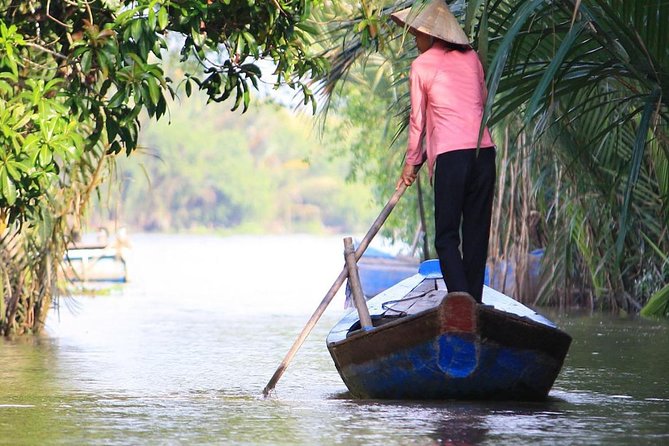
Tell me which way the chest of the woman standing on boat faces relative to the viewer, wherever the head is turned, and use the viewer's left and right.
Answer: facing away from the viewer and to the left of the viewer

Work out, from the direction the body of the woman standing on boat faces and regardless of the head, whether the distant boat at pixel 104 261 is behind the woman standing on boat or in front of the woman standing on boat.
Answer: in front

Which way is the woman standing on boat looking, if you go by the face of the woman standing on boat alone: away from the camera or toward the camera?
away from the camera
